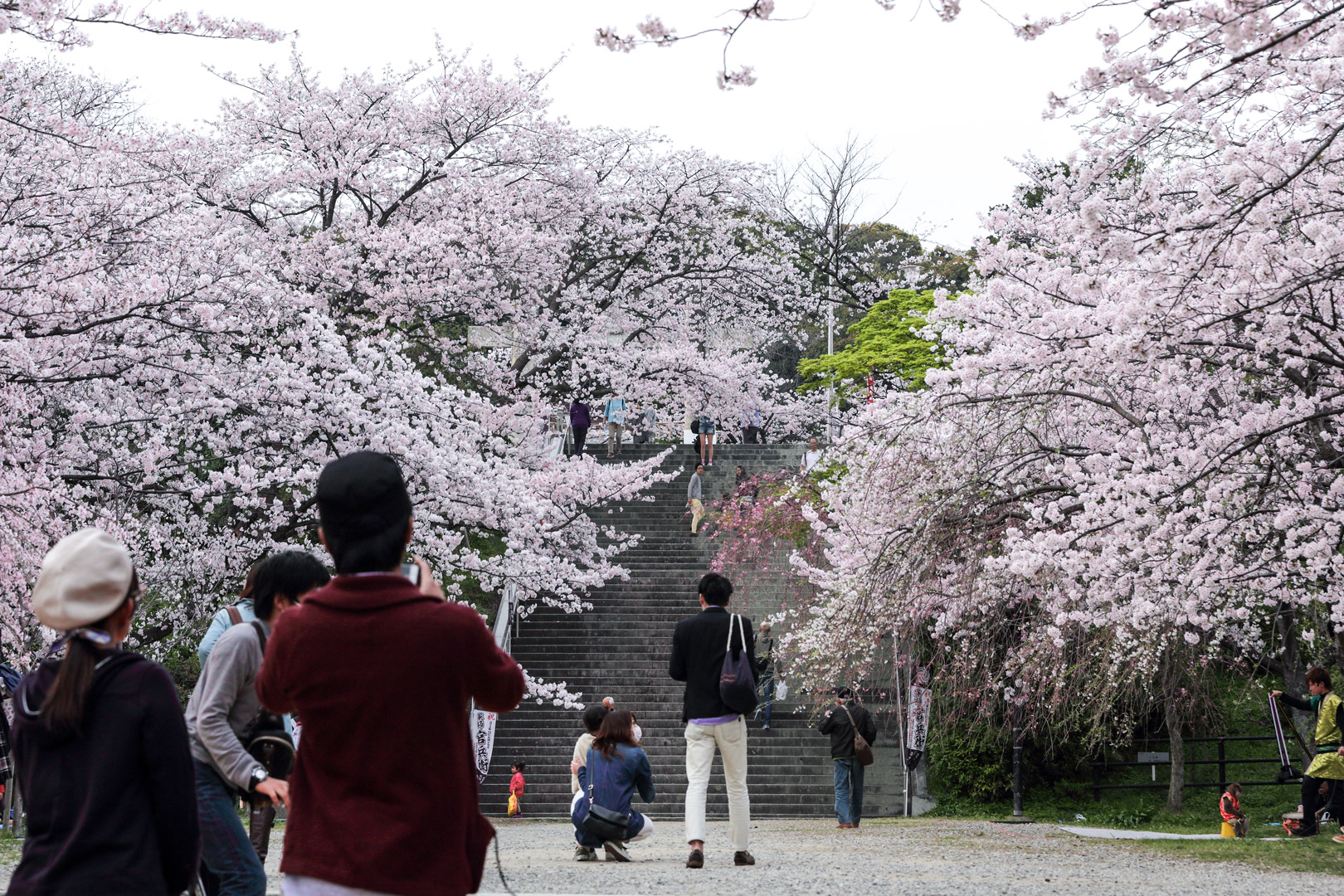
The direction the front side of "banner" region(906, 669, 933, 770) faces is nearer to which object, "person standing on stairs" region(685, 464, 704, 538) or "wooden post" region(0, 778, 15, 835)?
the wooden post

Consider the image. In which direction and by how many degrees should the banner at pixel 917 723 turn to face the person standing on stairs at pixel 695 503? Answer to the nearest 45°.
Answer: approximately 135° to its right

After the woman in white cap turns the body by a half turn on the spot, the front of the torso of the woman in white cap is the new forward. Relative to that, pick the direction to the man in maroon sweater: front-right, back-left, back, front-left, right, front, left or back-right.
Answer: left

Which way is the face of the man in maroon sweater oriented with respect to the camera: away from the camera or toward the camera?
away from the camera

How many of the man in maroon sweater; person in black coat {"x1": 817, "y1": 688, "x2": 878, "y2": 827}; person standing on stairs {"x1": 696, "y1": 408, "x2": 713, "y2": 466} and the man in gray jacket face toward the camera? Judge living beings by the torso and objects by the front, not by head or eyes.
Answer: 1

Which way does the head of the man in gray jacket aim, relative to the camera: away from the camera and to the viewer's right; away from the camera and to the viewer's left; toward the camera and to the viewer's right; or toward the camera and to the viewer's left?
away from the camera and to the viewer's right

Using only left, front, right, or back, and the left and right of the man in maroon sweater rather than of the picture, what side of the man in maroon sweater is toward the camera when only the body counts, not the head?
back

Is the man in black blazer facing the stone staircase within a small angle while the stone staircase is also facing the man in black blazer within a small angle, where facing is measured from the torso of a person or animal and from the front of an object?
yes

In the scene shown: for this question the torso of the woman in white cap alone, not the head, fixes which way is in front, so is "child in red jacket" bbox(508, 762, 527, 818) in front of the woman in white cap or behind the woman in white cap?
in front

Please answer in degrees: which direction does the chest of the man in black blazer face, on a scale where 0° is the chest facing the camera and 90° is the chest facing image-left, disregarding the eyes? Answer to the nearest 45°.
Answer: approximately 180°

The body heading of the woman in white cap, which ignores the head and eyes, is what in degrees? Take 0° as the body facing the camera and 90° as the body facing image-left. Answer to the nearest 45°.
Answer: approximately 225°

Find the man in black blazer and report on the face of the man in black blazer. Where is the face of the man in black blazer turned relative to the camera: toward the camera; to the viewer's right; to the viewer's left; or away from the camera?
away from the camera
